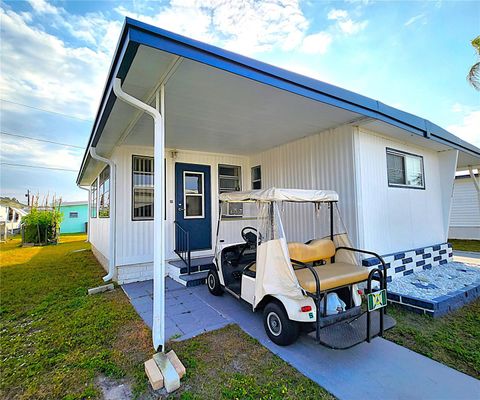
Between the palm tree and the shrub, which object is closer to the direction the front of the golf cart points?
the shrub

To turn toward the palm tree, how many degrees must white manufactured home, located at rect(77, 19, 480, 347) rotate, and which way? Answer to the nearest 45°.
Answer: approximately 90° to its left

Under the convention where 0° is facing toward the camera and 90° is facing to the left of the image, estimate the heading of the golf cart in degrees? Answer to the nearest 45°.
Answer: approximately 135°

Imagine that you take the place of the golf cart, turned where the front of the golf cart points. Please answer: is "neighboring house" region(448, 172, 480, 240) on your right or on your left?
on your right

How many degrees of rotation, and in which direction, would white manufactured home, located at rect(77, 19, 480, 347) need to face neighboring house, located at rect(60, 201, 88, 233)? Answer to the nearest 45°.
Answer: approximately 180°

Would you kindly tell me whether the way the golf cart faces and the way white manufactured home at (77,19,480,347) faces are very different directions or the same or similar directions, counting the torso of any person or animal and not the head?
very different directions

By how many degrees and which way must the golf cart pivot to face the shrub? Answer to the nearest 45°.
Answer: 0° — it already faces it
